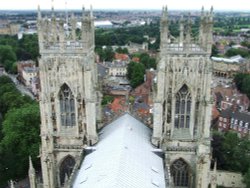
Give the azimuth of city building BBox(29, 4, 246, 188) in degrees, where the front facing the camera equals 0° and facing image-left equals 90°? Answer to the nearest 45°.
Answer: approximately 180°
